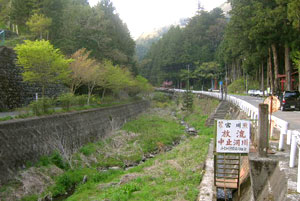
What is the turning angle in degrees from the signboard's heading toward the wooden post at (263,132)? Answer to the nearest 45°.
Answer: approximately 135° to its left

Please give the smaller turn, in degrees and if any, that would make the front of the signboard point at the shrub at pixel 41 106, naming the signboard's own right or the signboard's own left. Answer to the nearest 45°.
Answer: approximately 135° to the signboard's own right

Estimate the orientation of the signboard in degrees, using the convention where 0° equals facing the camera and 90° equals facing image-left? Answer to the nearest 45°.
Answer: approximately 0°

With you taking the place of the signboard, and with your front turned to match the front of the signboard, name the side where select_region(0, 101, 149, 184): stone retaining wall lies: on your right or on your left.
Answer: on your right

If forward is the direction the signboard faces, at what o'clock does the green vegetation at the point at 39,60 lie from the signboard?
The green vegetation is roughly at 4 o'clock from the signboard.
